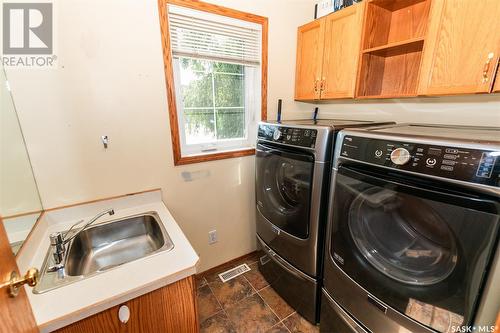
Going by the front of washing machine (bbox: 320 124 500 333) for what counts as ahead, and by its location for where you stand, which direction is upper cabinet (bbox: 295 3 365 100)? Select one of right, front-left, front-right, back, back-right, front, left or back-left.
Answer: right

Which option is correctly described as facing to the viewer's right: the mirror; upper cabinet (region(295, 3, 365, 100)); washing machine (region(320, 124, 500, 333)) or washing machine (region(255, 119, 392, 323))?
the mirror

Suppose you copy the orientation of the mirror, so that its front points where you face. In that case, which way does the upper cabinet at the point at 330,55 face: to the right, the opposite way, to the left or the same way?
the opposite way

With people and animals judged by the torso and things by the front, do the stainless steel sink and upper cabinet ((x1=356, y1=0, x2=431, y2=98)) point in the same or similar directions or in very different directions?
very different directions

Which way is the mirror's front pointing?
to the viewer's right

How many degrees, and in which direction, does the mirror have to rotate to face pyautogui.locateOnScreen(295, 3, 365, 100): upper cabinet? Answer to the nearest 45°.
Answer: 0° — it already faces it

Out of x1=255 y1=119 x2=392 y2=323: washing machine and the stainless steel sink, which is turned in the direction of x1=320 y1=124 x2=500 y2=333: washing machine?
the stainless steel sink

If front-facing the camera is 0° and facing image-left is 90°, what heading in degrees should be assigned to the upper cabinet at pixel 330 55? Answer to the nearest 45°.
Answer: approximately 45°
